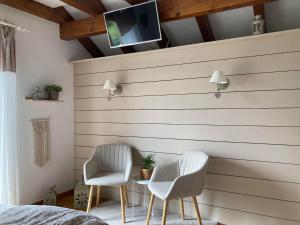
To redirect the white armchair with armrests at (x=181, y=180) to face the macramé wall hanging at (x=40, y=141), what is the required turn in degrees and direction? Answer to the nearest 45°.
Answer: approximately 45° to its right

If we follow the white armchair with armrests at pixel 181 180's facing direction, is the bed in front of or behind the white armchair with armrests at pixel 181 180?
in front

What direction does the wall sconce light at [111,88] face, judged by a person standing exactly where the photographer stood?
facing the viewer and to the left of the viewer

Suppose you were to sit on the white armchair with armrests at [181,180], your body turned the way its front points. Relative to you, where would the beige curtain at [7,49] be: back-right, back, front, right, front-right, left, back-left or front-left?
front-right

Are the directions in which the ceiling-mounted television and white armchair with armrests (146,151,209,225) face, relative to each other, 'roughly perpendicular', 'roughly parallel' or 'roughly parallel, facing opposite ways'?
roughly parallel

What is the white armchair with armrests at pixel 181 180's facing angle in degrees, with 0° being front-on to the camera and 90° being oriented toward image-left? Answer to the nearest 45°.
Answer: approximately 45°

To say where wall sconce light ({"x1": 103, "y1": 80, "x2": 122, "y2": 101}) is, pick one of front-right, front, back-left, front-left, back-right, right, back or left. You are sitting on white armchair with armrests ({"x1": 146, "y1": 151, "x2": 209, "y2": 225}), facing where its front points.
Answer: right

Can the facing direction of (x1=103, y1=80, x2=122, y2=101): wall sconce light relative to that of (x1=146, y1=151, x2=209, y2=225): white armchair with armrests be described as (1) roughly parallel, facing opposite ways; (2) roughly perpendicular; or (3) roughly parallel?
roughly parallel

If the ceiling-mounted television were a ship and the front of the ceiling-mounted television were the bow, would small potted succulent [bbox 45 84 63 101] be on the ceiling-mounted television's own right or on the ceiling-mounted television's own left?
on the ceiling-mounted television's own right

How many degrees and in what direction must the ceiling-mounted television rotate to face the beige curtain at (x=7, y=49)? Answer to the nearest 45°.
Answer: approximately 45° to its right

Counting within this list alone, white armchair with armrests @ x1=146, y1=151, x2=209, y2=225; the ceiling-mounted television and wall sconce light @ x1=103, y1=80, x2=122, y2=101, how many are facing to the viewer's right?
0

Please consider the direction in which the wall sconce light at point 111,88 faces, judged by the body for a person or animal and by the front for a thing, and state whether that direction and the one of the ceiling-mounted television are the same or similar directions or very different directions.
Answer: same or similar directions

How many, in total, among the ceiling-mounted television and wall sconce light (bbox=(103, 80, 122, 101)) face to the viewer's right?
0

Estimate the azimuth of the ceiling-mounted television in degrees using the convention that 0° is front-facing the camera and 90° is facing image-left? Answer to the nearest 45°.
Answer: approximately 45°

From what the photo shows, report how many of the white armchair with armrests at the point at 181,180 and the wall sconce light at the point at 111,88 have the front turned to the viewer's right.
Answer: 0
